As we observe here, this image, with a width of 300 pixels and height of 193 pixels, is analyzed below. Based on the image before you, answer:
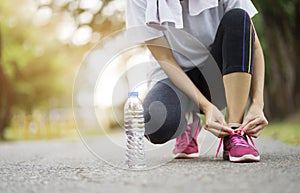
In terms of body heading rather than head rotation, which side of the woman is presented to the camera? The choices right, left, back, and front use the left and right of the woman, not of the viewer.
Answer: front

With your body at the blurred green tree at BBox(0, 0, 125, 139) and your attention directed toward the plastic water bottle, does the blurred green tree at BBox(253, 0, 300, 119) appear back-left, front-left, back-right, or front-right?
front-left

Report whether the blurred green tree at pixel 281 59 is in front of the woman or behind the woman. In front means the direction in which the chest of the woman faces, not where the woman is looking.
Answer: behind
